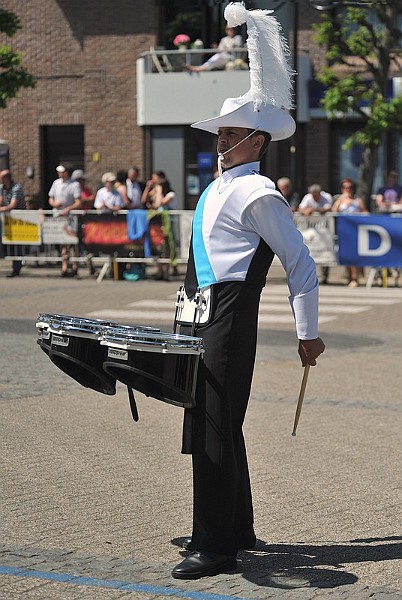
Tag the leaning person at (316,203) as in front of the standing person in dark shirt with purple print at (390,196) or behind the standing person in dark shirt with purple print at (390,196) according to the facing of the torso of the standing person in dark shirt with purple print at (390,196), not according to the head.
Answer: in front

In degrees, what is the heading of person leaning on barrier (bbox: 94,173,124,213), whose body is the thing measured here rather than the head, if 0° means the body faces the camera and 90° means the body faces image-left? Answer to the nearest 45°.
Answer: approximately 0°

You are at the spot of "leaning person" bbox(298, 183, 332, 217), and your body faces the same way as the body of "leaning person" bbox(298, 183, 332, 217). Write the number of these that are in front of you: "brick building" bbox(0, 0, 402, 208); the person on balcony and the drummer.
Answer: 1

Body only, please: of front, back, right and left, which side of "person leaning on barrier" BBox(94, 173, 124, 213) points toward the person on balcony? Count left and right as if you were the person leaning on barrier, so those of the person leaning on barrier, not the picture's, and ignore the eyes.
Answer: back

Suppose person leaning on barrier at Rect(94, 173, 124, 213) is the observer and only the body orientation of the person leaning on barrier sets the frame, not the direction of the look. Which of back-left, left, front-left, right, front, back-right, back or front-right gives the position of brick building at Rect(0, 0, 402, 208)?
back

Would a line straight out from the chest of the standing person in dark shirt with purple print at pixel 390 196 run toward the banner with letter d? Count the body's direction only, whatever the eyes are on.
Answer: yes

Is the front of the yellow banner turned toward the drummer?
yes

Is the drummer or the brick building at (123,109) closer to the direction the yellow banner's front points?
the drummer

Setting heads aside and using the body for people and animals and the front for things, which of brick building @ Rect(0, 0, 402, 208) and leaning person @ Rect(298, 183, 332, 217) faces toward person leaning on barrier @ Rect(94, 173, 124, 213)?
the brick building

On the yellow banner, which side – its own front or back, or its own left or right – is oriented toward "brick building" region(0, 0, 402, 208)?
back

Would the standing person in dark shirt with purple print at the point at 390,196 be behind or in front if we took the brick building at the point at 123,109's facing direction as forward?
in front

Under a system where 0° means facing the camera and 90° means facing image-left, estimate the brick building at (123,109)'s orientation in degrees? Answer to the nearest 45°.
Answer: approximately 0°

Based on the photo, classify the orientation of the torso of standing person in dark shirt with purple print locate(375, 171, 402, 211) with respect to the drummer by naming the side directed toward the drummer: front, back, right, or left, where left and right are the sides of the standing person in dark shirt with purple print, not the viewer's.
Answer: front
